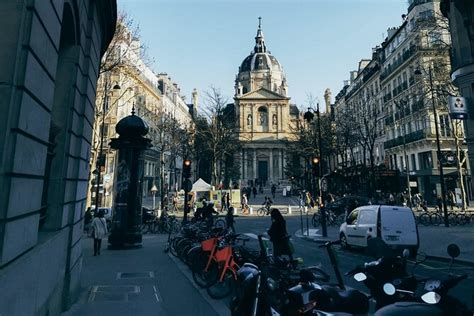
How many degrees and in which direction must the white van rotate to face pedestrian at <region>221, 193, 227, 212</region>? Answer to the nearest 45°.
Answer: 0° — it already faces them

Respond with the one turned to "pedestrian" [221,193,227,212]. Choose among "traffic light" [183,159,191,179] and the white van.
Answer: the white van

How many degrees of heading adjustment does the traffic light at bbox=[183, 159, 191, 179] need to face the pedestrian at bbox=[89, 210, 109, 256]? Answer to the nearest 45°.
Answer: approximately 45° to its right

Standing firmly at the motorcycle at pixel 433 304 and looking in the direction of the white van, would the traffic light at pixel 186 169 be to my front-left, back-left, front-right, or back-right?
front-left

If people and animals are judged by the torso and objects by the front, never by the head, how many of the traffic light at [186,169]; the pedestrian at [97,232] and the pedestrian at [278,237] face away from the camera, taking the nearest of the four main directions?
1

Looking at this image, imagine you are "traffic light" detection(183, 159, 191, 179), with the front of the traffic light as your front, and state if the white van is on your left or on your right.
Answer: on your left

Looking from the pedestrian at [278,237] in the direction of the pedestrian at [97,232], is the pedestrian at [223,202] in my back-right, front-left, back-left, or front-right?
front-right

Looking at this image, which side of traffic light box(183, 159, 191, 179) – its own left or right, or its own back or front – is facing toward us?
front
